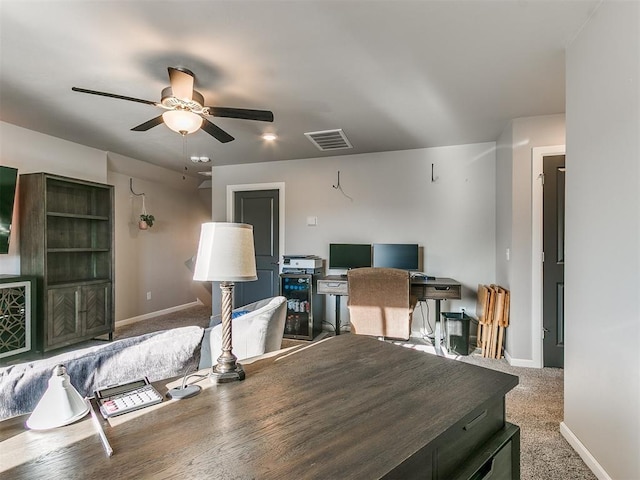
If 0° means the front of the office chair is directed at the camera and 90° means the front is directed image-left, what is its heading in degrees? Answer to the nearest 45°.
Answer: approximately 180°

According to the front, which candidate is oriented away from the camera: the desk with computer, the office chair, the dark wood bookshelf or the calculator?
the office chair

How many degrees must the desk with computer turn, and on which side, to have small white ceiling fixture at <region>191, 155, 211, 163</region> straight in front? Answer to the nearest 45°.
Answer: approximately 90° to its right

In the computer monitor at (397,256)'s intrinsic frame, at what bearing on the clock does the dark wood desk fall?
The dark wood desk is roughly at 12 o'clock from the computer monitor.

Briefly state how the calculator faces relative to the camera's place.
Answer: facing the viewer and to the right of the viewer

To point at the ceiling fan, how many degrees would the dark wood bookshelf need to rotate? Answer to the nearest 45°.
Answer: approximately 45° to its right

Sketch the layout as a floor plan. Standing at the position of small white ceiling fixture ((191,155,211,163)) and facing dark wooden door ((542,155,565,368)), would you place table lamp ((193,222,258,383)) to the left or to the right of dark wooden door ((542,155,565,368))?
right

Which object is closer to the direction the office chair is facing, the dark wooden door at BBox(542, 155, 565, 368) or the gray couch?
the dark wooden door

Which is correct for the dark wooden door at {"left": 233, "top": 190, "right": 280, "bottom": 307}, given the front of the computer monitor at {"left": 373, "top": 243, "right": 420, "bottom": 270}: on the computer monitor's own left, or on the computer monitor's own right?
on the computer monitor's own right

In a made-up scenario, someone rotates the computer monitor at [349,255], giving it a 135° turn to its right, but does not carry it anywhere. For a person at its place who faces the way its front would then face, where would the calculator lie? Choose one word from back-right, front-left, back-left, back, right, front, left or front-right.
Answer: back-left

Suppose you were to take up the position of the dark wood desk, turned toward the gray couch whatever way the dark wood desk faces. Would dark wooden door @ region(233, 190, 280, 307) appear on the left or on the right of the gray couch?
right

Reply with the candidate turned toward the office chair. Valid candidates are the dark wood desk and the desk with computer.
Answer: the desk with computer

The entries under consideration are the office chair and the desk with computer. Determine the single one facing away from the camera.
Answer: the office chair

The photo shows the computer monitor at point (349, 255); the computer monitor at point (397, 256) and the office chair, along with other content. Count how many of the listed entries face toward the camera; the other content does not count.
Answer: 2

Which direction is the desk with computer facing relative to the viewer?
toward the camera

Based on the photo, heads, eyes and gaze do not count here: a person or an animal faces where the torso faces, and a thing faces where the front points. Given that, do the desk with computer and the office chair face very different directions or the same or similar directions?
very different directions

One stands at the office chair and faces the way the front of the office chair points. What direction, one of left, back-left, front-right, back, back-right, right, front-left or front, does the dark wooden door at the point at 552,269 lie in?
right

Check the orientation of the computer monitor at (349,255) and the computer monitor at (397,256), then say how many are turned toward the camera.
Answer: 2

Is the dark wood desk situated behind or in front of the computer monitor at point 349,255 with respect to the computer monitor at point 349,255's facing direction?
in front

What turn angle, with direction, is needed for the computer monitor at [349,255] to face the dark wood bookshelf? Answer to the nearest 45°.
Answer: approximately 90° to its right
